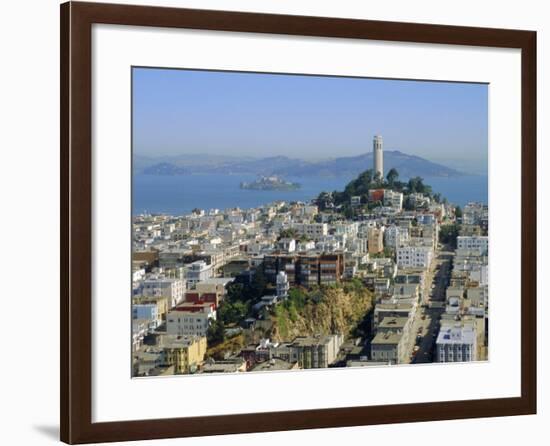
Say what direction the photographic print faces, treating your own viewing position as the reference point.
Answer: facing the viewer and to the right of the viewer
